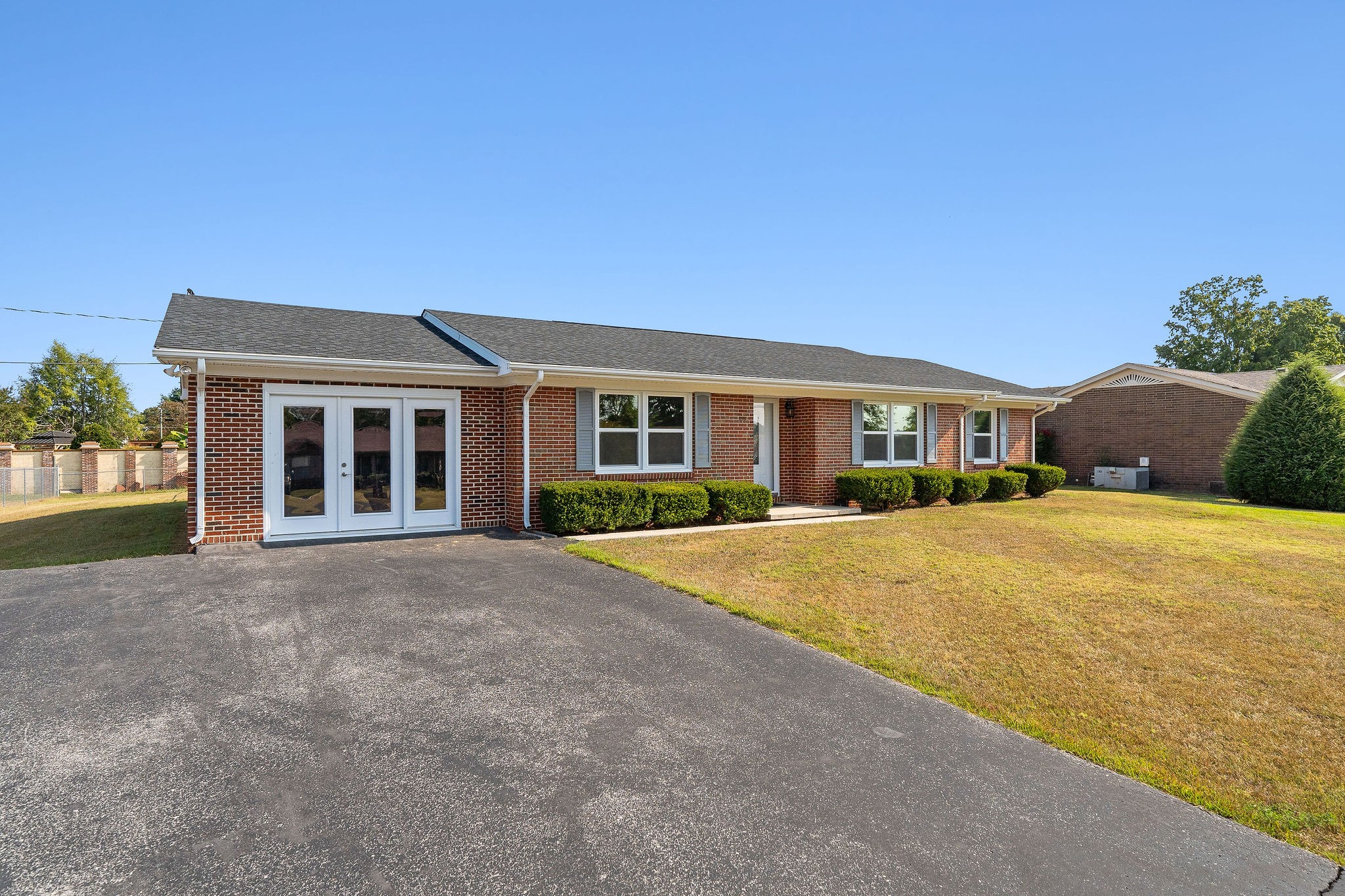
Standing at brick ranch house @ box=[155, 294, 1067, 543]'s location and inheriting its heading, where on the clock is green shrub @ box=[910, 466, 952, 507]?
The green shrub is roughly at 10 o'clock from the brick ranch house.

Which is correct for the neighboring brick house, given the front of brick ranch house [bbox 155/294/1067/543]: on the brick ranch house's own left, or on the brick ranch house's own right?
on the brick ranch house's own left

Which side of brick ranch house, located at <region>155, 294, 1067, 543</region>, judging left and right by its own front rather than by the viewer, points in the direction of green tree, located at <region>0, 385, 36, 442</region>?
back

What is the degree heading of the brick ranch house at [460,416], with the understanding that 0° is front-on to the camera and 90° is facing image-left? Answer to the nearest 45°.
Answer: approximately 315°

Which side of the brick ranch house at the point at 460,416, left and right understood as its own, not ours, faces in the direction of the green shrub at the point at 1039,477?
left

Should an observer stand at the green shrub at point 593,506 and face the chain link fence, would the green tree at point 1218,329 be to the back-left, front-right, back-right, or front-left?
back-right

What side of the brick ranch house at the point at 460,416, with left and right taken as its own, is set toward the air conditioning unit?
left

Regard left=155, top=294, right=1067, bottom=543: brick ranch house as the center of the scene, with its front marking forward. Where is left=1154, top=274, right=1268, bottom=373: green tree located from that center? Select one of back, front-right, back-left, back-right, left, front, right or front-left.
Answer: left

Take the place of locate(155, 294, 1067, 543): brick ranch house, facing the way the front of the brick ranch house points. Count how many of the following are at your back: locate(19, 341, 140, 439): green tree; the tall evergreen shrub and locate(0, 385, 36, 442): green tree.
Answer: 2

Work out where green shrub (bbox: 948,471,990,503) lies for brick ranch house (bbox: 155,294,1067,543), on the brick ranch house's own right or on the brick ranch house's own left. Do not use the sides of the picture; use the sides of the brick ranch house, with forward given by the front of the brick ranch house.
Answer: on the brick ranch house's own left

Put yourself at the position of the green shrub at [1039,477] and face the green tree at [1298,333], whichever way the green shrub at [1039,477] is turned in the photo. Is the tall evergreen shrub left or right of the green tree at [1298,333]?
right

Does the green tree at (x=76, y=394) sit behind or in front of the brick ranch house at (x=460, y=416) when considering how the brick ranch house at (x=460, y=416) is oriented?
behind

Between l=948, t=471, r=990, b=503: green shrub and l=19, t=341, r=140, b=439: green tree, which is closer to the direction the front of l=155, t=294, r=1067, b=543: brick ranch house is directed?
the green shrub

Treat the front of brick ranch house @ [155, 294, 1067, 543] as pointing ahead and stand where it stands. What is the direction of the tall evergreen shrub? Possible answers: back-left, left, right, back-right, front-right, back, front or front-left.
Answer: front-left
